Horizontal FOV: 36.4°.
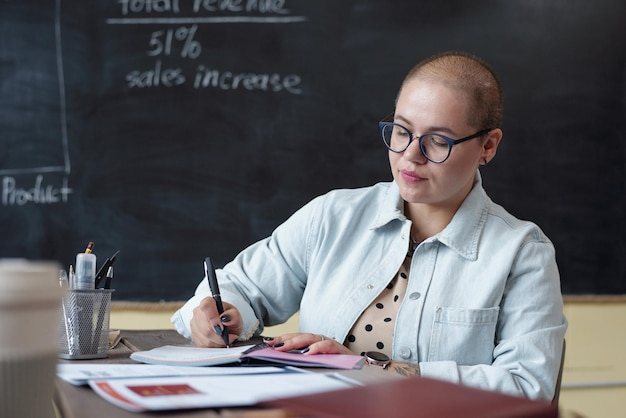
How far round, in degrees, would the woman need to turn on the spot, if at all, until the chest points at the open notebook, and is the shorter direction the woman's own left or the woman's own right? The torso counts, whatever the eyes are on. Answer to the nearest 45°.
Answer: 0° — they already face it

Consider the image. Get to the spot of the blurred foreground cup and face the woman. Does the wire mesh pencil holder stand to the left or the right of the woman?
left

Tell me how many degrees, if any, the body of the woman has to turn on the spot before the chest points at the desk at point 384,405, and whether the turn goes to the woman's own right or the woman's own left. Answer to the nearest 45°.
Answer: approximately 45° to the woman's own left

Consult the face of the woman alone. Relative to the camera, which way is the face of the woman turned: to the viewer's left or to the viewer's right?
to the viewer's left

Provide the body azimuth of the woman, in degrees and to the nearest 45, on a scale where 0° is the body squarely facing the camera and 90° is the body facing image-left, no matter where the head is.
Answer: approximately 45°
